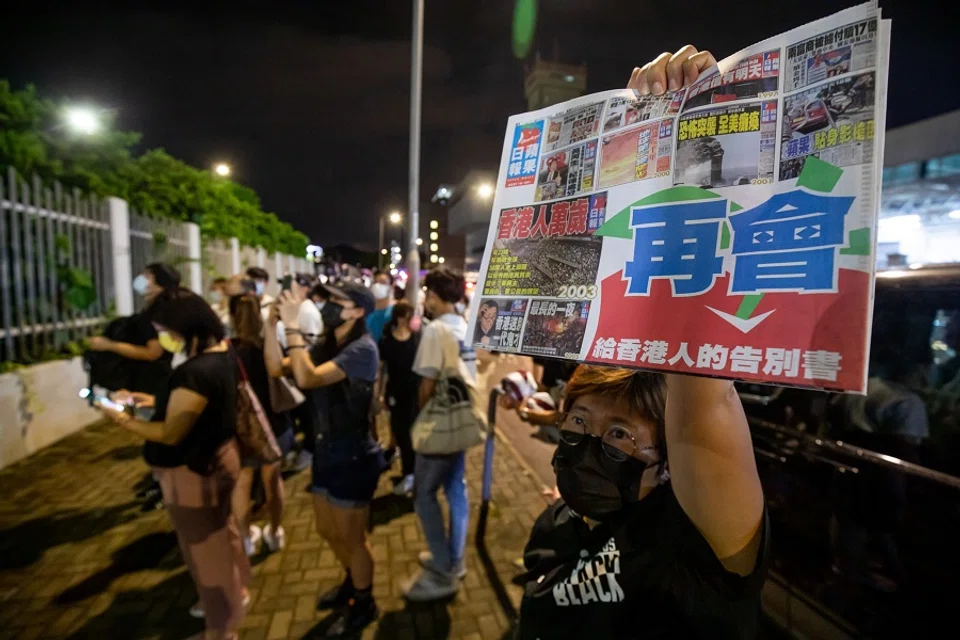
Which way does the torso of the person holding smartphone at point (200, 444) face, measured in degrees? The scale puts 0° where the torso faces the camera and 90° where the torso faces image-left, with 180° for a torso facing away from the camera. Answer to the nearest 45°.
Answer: approximately 90°

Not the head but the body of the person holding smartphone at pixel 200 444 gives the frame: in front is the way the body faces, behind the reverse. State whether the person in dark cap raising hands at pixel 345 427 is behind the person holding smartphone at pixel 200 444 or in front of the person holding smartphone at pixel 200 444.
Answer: behind

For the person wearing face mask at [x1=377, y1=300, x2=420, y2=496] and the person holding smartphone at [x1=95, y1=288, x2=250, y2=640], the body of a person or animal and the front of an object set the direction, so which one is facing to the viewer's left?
the person holding smartphone
